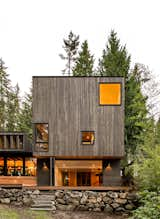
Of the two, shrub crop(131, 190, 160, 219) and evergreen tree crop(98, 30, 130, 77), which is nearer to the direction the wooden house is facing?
the shrub

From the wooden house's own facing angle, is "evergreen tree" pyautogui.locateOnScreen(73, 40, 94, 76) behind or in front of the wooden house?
behind

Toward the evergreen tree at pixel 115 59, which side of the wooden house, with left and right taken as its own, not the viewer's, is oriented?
back

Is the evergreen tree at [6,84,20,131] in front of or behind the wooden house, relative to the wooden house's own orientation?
behind

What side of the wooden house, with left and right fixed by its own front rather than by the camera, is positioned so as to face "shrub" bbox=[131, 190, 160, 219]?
front

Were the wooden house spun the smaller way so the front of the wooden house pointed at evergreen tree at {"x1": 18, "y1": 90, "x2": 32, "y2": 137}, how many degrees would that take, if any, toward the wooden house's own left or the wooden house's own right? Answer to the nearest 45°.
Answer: approximately 180°

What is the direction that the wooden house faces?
toward the camera

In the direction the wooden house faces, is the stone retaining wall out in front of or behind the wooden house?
in front

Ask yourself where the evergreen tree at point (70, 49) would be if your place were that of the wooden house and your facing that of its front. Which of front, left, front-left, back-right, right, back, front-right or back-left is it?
back

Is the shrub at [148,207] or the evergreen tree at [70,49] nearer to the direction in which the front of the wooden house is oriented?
the shrub
